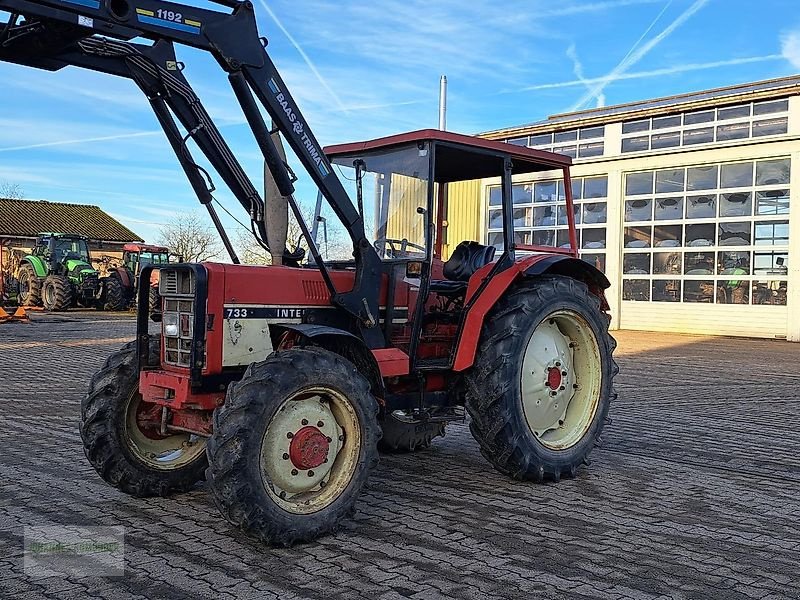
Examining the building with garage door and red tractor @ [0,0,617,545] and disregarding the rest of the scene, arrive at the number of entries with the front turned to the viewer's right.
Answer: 0

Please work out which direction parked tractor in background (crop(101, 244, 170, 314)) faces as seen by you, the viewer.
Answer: facing the viewer and to the right of the viewer

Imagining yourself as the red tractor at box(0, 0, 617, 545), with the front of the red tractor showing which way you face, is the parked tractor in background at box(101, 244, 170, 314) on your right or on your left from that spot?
on your right

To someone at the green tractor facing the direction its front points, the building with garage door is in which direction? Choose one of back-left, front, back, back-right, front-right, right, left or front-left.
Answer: front

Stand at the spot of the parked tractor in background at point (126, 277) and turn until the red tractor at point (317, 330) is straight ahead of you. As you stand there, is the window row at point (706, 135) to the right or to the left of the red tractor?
left

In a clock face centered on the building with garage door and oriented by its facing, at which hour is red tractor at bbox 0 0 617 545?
The red tractor is roughly at 11 o'clock from the building with garage door.

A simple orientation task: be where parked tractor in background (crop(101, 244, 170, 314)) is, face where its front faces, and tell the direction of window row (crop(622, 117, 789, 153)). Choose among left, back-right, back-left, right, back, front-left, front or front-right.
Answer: front

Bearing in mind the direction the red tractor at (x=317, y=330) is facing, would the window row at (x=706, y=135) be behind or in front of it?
behind

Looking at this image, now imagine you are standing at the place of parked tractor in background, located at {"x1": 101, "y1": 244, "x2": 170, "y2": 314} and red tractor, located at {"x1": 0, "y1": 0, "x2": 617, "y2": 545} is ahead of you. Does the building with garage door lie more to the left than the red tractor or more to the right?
left

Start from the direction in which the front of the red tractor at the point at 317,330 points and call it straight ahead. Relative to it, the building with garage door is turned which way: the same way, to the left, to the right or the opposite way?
the same way

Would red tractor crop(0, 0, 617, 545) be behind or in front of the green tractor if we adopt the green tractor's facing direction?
in front

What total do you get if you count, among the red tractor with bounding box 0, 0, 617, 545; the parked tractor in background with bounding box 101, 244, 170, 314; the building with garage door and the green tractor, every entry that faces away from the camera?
0

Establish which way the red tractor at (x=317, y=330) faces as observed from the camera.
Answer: facing the viewer and to the left of the viewer

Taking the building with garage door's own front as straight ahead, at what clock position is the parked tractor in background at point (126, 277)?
The parked tractor in background is roughly at 2 o'clock from the building with garage door.
